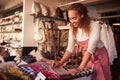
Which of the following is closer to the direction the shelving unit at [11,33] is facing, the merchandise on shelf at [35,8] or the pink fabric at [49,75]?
the pink fabric

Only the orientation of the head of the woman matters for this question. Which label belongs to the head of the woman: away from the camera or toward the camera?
toward the camera

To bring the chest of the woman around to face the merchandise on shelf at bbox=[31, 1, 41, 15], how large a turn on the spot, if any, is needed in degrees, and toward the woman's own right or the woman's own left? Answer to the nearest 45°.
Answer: approximately 90° to the woman's own right

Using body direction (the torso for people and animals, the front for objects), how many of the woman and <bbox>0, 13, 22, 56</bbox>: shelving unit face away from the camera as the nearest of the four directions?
0

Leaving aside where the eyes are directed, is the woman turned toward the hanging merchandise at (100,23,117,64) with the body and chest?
no

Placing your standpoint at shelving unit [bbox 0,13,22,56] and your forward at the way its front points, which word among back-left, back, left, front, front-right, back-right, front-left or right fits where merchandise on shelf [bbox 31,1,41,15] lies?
left

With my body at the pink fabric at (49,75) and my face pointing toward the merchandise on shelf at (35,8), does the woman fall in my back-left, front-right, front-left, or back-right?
front-right

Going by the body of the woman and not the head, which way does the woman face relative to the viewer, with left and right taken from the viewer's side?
facing the viewer and to the left of the viewer

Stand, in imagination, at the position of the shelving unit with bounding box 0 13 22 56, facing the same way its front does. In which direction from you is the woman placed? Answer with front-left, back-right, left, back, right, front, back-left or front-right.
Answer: front-left

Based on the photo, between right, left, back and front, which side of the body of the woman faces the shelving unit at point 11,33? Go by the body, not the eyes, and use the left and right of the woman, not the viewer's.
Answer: right
